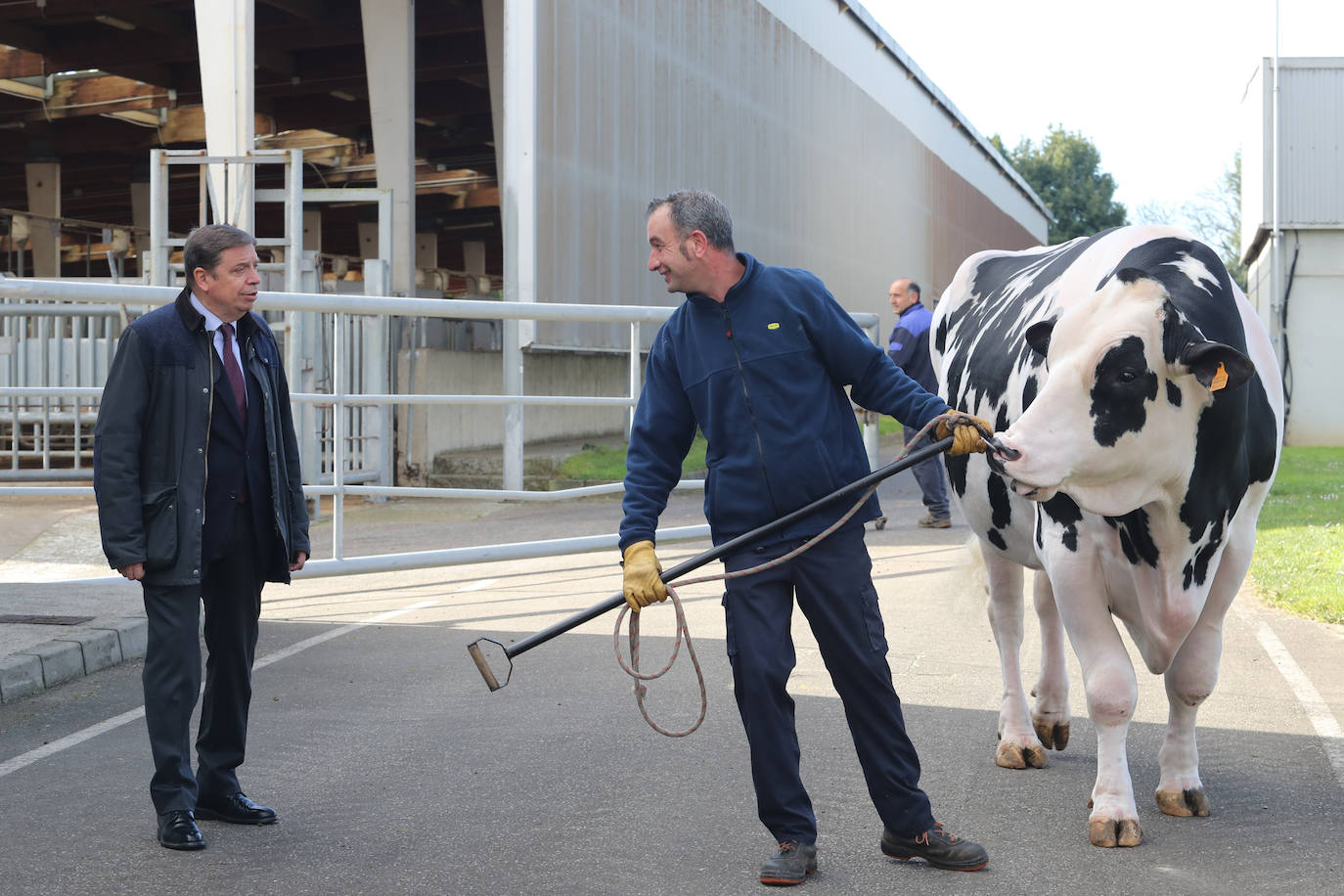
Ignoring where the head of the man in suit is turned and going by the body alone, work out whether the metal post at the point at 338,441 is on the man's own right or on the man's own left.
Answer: on the man's own left

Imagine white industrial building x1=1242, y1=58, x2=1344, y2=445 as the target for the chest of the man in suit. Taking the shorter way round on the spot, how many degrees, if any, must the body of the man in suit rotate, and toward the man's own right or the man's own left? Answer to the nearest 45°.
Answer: approximately 90° to the man's own left

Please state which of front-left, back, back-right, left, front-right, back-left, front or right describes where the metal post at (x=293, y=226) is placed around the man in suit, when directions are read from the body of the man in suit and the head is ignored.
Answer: back-left

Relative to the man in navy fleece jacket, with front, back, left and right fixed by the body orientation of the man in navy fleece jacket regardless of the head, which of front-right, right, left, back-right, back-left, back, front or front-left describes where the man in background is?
back

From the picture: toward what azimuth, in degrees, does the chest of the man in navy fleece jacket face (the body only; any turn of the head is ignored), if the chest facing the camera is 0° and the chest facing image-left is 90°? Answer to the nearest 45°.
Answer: approximately 0°

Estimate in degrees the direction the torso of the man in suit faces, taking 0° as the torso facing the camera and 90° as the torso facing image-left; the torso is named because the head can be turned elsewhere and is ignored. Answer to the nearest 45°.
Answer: approximately 315°

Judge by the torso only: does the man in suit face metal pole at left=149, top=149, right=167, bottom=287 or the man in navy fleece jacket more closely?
the man in navy fleece jacket

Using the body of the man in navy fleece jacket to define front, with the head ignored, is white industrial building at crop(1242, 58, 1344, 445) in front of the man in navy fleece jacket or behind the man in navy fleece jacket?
behind

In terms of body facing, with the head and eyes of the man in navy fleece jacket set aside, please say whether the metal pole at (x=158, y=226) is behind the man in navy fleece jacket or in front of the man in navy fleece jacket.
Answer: behind
